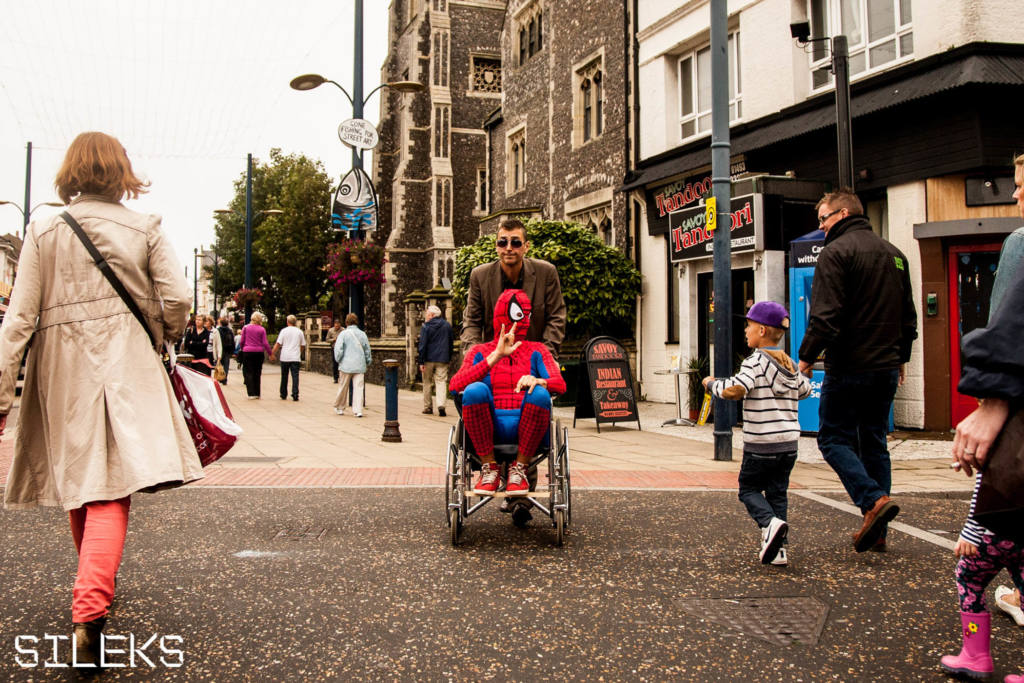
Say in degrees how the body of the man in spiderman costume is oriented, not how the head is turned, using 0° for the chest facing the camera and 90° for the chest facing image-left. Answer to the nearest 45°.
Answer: approximately 0°

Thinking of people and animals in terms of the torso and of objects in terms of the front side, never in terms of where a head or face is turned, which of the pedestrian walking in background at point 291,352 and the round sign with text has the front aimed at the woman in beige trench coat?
the round sign with text

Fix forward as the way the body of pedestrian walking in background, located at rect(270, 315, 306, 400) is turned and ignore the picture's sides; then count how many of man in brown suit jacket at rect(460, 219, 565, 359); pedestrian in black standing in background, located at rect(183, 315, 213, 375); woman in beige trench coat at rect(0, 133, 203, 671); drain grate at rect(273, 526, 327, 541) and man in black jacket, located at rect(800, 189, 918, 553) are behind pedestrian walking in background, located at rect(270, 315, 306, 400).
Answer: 4

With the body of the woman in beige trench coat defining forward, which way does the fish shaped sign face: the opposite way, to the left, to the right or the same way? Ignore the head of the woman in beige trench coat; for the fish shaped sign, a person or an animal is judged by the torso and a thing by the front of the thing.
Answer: the opposite way

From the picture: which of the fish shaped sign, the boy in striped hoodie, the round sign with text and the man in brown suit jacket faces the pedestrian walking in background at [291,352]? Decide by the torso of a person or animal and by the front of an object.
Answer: the boy in striped hoodie

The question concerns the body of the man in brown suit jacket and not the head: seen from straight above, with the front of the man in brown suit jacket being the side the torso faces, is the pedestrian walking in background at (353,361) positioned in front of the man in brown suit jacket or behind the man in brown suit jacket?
behind

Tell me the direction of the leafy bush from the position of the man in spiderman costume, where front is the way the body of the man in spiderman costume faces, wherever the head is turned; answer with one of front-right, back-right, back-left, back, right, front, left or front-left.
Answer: back

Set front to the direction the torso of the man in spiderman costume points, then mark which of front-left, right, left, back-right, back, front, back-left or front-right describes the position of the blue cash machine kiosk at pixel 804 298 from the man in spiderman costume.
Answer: back-left

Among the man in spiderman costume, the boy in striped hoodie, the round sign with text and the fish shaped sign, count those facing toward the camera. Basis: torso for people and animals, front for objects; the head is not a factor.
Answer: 3

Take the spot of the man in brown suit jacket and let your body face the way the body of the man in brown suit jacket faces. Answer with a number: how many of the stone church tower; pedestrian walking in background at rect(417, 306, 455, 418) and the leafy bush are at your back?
3

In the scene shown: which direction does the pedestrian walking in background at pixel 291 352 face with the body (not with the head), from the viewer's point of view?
away from the camera

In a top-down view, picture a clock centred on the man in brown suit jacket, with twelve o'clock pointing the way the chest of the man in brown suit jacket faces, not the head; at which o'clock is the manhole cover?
The manhole cover is roughly at 11 o'clock from the man in brown suit jacket.

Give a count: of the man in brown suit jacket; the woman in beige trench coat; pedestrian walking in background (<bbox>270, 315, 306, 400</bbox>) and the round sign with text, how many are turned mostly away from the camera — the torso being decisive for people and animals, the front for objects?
2
